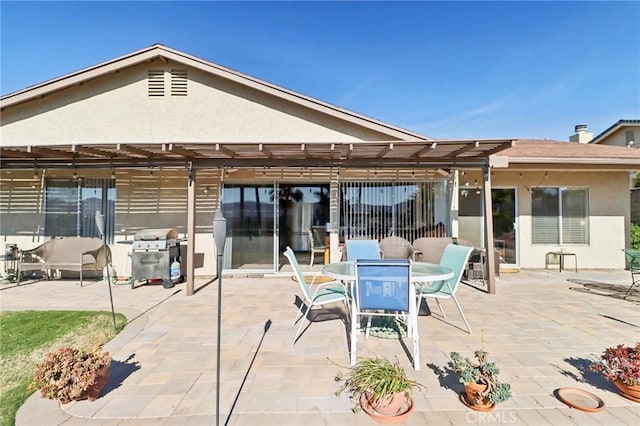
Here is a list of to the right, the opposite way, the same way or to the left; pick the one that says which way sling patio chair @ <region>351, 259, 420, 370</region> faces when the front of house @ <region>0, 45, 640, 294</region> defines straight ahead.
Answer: the same way

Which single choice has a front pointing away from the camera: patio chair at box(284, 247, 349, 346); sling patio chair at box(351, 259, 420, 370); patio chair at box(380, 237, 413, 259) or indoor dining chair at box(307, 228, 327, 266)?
the sling patio chair

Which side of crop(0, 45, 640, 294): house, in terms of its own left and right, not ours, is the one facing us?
back

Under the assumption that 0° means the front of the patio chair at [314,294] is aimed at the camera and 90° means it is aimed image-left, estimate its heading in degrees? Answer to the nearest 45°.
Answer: approximately 270°

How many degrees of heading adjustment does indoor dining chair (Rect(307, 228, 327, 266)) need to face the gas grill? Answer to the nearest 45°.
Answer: approximately 135° to its right

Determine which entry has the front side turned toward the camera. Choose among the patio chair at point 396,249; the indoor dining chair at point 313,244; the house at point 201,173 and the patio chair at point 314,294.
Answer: the patio chair at point 396,249

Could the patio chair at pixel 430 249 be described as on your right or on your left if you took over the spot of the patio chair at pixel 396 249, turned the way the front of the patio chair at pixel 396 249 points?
on your left

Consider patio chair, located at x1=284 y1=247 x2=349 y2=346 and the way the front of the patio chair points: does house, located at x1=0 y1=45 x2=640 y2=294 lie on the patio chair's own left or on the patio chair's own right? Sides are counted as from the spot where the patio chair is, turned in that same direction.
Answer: on the patio chair's own left

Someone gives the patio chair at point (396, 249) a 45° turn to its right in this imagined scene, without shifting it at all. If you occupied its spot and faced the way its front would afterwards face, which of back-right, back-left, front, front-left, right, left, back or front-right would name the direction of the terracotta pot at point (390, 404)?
front-left

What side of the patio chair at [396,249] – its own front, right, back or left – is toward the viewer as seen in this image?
front

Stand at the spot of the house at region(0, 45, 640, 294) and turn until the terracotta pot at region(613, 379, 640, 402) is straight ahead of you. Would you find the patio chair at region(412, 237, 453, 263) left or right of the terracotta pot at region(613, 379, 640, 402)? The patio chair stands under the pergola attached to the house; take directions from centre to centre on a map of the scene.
left

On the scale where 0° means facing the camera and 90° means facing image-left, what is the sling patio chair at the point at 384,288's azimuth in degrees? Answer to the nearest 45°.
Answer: approximately 180°

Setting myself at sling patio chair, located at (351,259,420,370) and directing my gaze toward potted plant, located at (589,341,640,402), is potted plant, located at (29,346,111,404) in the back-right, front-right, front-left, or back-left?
back-right
